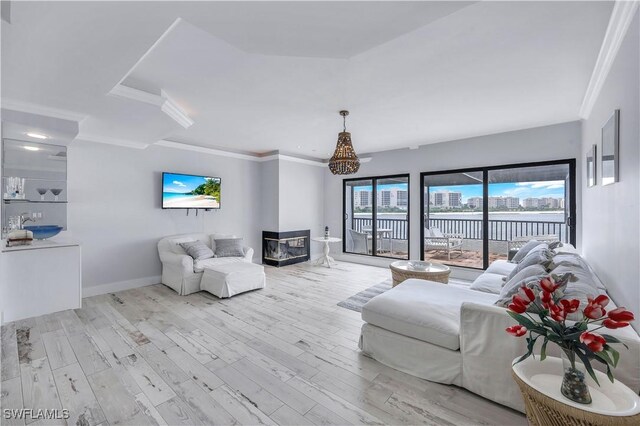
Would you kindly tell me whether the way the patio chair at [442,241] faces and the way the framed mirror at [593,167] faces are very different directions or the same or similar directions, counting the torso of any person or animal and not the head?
very different directions

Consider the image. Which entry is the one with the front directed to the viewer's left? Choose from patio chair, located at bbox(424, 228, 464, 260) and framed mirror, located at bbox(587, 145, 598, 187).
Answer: the framed mirror

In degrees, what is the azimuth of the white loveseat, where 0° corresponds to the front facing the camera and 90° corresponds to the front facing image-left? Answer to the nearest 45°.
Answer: approximately 315°

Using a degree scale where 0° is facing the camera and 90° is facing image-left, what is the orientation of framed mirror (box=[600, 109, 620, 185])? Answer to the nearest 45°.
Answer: approximately 90°

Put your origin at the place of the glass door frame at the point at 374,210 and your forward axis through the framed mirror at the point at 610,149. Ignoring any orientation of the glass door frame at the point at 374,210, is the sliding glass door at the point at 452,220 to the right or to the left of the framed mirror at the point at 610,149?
left

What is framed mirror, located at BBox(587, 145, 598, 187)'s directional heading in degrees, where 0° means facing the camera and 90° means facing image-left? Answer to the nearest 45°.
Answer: approximately 90°
